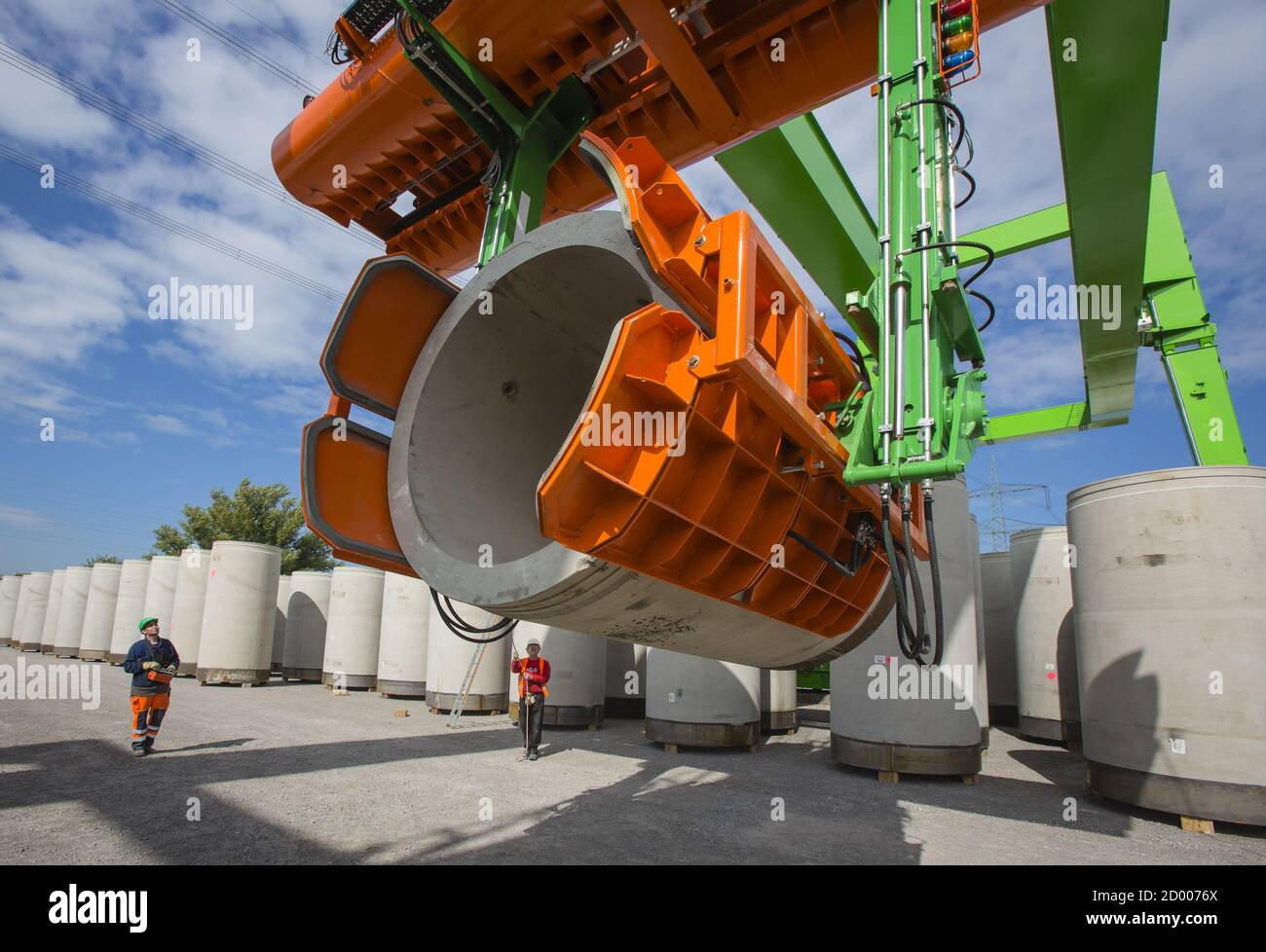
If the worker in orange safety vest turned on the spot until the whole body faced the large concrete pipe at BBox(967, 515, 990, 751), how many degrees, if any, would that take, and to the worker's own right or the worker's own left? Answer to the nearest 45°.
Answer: approximately 90° to the worker's own left

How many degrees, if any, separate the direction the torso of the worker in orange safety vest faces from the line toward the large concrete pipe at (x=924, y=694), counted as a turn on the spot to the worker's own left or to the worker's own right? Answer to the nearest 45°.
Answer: approximately 90° to the worker's own left

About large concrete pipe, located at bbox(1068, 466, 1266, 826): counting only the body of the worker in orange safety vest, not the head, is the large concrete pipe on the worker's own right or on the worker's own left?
on the worker's own left

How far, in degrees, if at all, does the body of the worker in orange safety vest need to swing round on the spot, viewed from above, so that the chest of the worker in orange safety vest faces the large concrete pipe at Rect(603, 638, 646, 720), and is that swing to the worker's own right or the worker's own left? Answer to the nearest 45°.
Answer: approximately 180°

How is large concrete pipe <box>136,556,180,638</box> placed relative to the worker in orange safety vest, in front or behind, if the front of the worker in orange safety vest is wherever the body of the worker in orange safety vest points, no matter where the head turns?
behind

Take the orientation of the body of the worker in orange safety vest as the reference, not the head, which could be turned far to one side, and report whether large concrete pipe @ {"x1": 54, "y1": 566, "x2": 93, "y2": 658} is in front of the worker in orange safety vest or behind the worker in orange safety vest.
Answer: behind

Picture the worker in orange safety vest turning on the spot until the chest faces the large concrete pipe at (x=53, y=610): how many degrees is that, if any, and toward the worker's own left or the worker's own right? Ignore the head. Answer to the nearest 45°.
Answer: approximately 135° to the worker's own right

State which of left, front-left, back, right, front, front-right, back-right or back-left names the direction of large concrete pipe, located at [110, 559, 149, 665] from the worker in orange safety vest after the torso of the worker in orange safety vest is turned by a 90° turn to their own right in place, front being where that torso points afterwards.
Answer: front-right

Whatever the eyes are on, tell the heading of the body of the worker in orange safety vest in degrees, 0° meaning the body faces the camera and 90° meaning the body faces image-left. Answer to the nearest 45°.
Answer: approximately 0°

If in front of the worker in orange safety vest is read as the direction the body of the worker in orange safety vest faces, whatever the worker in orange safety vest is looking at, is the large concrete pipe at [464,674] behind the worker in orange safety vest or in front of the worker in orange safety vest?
behind
